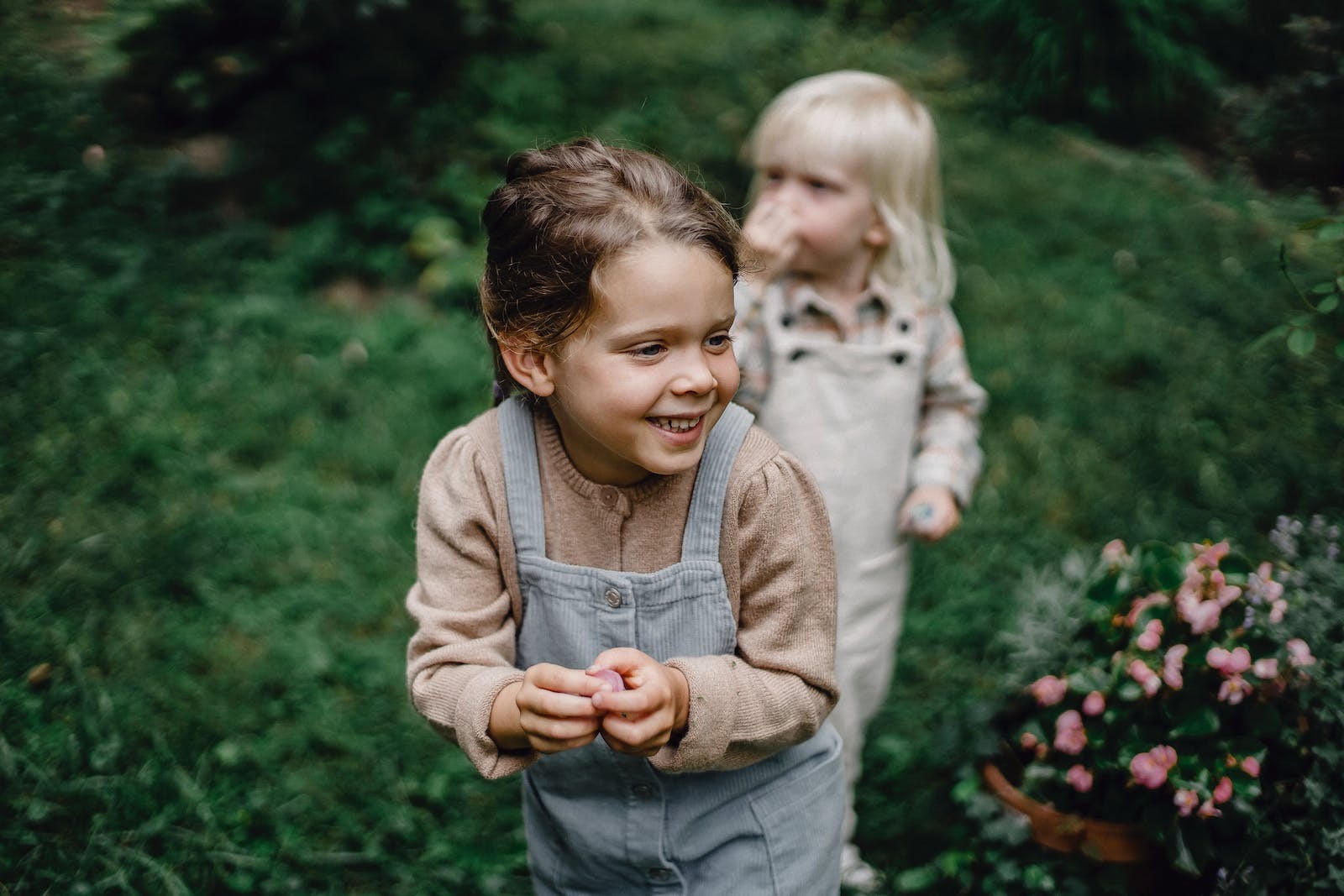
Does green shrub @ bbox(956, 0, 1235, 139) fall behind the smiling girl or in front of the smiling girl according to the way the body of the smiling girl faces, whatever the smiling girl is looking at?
behind

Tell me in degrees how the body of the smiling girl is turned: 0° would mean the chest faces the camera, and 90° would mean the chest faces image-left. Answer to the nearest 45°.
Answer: approximately 0°

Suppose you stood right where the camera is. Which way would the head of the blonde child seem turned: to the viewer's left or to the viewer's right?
to the viewer's left

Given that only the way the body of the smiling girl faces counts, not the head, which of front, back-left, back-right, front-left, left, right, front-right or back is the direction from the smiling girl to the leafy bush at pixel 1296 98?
back-left

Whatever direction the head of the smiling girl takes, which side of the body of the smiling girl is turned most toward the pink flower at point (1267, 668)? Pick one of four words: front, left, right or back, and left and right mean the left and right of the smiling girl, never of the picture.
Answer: left

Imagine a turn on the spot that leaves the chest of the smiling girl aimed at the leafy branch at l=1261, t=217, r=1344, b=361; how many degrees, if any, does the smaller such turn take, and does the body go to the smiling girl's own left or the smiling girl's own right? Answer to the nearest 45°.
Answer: approximately 135° to the smiling girl's own left

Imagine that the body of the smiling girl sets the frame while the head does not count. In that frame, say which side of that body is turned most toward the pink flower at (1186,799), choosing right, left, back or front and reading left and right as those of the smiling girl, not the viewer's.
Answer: left

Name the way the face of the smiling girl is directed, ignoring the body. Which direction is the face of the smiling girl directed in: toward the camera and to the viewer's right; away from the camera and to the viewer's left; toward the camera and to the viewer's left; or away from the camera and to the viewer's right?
toward the camera and to the viewer's right

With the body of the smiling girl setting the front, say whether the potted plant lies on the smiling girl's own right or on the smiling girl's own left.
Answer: on the smiling girl's own left
